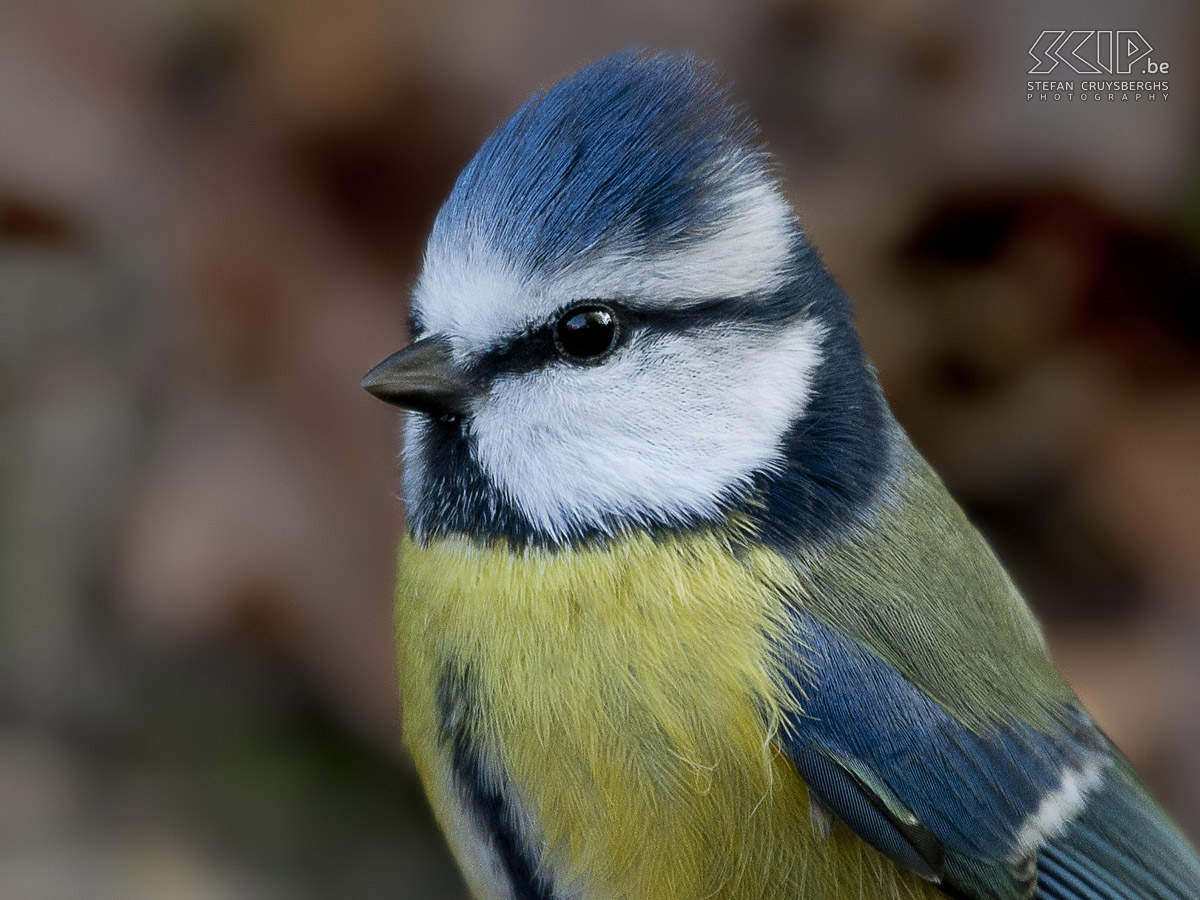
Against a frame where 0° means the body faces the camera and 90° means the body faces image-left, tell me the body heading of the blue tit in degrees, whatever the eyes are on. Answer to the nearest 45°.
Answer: approximately 45°
